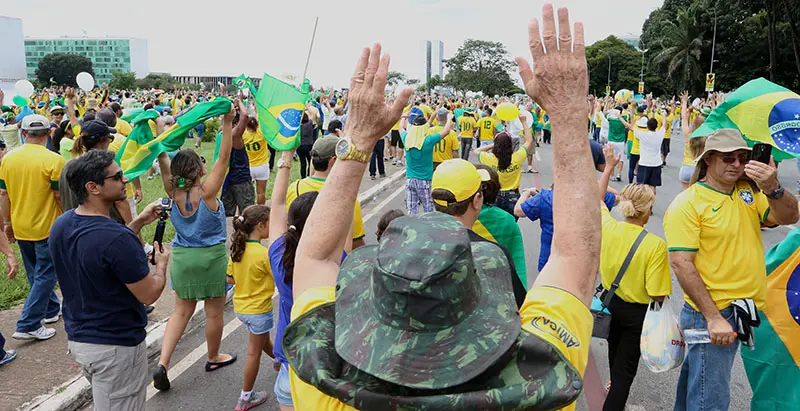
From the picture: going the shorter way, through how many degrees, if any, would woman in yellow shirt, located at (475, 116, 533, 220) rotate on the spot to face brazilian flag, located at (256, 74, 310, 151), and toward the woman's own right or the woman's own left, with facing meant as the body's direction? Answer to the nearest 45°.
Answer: approximately 135° to the woman's own left

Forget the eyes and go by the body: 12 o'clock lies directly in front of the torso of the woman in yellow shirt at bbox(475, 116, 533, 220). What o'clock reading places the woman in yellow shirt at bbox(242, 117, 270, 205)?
the woman in yellow shirt at bbox(242, 117, 270, 205) is roughly at 10 o'clock from the woman in yellow shirt at bbox(475, 116, 533, 220).

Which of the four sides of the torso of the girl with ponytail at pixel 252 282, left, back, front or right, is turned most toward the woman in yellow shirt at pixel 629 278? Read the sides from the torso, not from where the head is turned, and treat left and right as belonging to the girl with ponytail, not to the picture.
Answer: right

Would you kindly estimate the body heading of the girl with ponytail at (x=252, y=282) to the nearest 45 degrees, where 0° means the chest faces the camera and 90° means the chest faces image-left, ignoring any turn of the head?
approximately 225°

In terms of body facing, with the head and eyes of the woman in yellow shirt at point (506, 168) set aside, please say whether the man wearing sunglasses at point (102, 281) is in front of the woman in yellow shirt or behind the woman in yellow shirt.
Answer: behind

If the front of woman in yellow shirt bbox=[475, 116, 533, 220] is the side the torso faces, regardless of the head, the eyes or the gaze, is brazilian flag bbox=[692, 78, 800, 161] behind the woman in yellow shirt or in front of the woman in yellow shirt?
behind

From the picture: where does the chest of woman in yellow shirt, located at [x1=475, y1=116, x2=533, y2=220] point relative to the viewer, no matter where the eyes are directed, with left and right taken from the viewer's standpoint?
facing away from the viewer

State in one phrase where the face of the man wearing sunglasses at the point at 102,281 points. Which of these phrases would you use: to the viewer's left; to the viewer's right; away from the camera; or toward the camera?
to the viewer's right

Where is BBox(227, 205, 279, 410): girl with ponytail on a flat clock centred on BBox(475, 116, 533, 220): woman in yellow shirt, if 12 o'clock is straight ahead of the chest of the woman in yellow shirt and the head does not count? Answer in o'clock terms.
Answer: The girl with ponytail is roughly at 7 o'clock from the woman in yellow shirt.

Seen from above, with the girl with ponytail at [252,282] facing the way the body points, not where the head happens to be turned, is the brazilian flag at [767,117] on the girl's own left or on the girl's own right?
on the girl's own right

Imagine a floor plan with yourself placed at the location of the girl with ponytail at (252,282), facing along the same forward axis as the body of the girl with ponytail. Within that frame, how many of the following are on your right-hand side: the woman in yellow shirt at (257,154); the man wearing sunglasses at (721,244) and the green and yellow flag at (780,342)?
2
